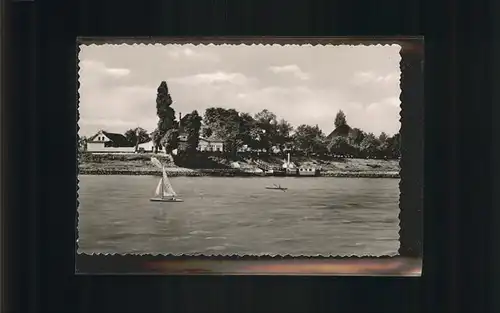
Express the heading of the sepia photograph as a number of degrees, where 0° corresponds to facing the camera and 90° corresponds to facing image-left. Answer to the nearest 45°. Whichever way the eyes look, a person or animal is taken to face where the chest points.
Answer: approximately 0°
